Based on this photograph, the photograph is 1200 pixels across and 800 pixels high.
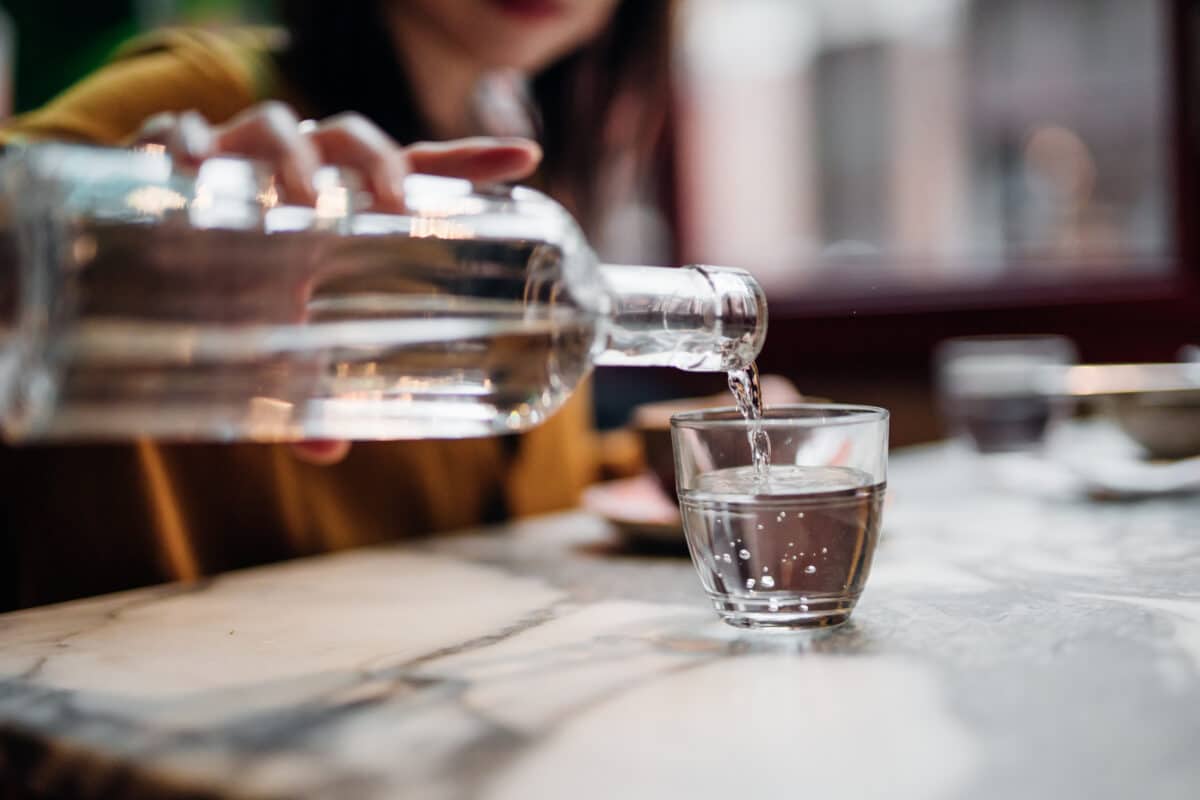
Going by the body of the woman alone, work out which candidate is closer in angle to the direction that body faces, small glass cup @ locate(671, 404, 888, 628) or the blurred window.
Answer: the small glass cup

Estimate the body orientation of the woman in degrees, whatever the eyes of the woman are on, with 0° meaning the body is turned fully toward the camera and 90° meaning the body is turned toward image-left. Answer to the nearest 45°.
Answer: approximately 315°

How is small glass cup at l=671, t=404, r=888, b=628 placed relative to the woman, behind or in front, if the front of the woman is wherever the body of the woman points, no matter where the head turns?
in front

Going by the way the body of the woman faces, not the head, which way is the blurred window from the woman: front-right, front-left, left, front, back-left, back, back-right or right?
left

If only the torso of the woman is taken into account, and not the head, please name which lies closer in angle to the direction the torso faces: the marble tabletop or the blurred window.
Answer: the marble tabletop

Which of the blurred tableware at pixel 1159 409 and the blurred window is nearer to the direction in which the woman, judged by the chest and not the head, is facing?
the blurred tableware

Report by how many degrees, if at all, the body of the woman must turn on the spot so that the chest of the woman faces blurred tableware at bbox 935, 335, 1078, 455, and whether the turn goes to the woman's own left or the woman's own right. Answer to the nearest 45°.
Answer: approximately 45° to the woman's own left
